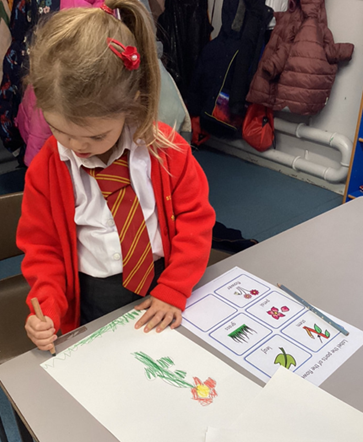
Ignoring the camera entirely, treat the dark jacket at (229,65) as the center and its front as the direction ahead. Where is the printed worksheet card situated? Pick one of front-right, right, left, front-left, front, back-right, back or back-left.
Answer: front-right

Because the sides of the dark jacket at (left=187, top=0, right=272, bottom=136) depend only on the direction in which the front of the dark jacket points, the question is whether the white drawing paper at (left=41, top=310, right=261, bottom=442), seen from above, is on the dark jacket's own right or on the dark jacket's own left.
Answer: on the dark jacket's own right

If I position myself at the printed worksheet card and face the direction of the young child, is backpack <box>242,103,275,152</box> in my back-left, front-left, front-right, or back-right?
front-right

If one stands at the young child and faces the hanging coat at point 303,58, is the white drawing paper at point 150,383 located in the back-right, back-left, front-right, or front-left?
back-right

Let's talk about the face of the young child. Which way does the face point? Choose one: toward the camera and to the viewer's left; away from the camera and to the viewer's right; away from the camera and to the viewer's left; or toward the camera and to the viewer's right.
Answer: toward the camera and to the viewer's left

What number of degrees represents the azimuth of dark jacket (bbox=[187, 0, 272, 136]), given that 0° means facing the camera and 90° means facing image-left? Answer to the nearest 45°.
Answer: approximately 315°

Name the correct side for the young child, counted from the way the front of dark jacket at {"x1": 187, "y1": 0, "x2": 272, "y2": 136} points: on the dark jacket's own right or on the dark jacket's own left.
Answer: on the dark jacket's own right
